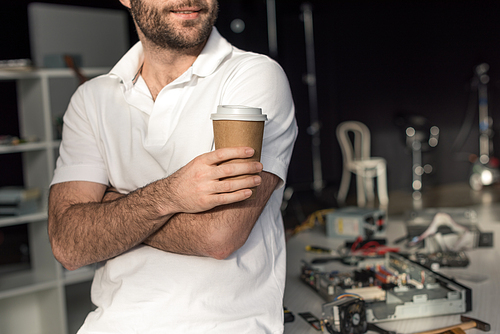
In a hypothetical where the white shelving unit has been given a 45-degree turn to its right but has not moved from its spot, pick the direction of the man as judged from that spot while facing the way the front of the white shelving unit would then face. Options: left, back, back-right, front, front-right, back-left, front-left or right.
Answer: front

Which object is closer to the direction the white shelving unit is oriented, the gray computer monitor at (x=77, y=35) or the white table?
the white table

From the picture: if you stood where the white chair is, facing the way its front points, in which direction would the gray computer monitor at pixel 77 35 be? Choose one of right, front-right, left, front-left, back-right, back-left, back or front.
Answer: right

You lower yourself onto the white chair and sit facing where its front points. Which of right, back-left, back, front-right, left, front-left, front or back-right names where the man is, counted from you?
front-right

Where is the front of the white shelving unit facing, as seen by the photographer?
facing the viewer and to the right of the viewer

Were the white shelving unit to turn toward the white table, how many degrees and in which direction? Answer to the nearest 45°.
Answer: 0° — it already faces it

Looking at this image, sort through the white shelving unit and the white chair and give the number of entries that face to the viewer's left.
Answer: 0

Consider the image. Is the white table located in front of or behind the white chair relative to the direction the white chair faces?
in front

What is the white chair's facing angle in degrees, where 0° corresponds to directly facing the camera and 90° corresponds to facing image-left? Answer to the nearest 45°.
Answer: approximately 315°

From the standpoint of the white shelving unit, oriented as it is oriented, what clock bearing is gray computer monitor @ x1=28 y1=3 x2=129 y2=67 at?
The gray computer monitor is roughly at 8 o'clock from the white shelving unit.
